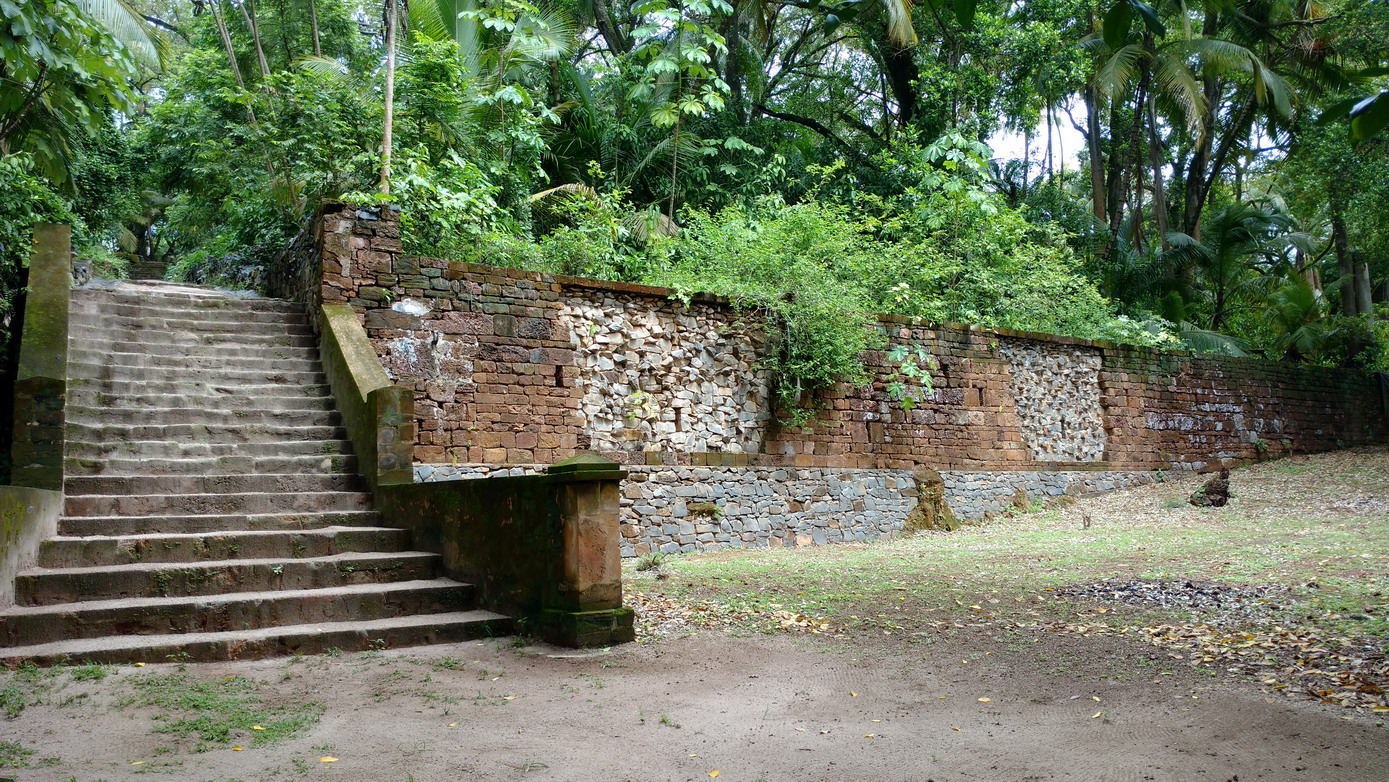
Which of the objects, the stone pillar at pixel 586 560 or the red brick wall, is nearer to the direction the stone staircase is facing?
the stone pillar

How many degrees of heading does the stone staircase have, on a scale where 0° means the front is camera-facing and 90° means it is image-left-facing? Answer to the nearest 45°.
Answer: approximately 0°

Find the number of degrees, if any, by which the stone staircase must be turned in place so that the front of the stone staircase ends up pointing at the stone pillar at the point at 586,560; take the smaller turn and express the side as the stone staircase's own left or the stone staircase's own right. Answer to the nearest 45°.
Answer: approximately 45° to the stone staircase's own left

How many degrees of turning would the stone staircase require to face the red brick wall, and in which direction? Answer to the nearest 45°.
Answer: approximately 135° to its left

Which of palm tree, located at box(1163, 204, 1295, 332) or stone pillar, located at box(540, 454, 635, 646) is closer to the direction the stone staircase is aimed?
the stone pillar
